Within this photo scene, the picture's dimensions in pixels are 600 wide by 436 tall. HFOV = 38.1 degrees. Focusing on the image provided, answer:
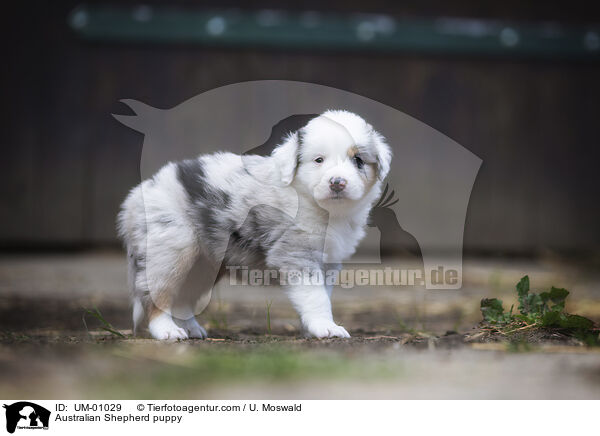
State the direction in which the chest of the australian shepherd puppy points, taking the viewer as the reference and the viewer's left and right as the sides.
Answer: facing to the right of the viewer
